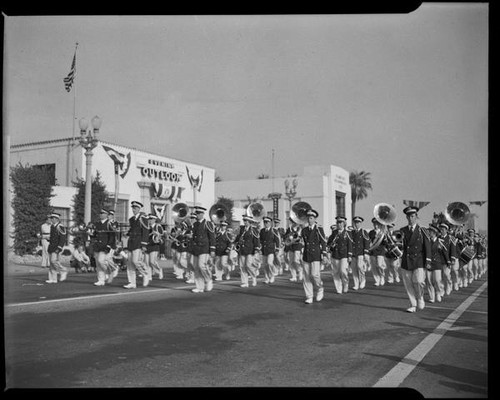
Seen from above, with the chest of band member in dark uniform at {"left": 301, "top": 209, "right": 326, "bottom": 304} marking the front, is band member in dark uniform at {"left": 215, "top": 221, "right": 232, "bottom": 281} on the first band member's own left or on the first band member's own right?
on the first band member's own right

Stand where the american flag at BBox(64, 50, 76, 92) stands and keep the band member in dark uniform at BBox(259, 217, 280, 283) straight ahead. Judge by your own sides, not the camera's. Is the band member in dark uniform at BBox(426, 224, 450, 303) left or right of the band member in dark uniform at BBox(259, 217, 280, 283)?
left

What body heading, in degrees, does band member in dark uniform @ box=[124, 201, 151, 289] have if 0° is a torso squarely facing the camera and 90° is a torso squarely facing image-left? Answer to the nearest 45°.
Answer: approximately 45°

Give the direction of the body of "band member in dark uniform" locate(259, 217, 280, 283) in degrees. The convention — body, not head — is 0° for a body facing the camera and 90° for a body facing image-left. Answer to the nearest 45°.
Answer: approximately 45°

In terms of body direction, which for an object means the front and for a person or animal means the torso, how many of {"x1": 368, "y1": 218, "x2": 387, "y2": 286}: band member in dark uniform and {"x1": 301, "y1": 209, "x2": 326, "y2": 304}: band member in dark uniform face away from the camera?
0

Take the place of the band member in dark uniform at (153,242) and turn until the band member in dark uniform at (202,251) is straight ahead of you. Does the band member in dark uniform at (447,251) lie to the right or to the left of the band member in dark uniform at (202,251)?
left

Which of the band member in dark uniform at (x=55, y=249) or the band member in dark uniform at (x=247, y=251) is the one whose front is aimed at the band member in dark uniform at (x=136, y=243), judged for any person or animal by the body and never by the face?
the band member in dark uniform at (x=247, y=251)

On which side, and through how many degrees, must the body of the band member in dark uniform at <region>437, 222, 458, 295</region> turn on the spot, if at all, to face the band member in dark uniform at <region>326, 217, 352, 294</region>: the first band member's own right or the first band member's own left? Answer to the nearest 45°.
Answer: approximately 45° to the first band member's own right

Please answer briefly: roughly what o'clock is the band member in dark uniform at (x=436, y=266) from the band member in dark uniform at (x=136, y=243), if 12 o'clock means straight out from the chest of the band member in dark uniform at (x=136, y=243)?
the band member in dark uniform at (x=436, y=266) is roughly at 8 o'clock from the band member in dark uniform at (x=136, y=243).
